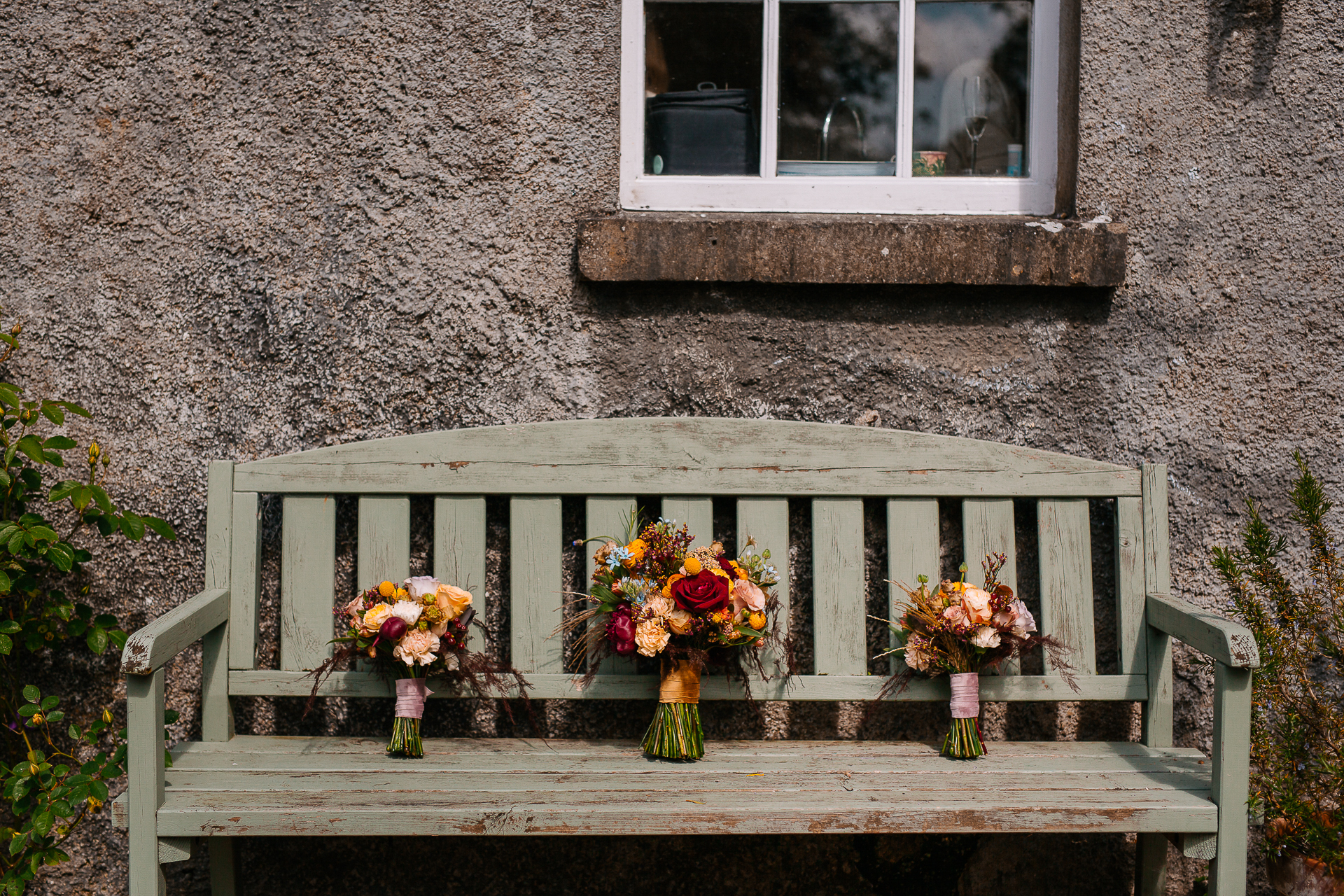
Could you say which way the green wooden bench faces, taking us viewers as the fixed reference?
facing the viewer

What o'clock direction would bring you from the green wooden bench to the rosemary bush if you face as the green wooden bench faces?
The rosemary bush is roughly at 9 o'clock from the green wooden bench.

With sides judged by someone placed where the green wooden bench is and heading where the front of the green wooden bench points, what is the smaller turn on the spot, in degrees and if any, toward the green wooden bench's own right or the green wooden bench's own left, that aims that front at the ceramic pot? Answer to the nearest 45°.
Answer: approximately 90° to the green wooden bench's own left

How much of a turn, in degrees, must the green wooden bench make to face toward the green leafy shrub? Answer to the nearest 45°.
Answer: approximately 90° to its right
